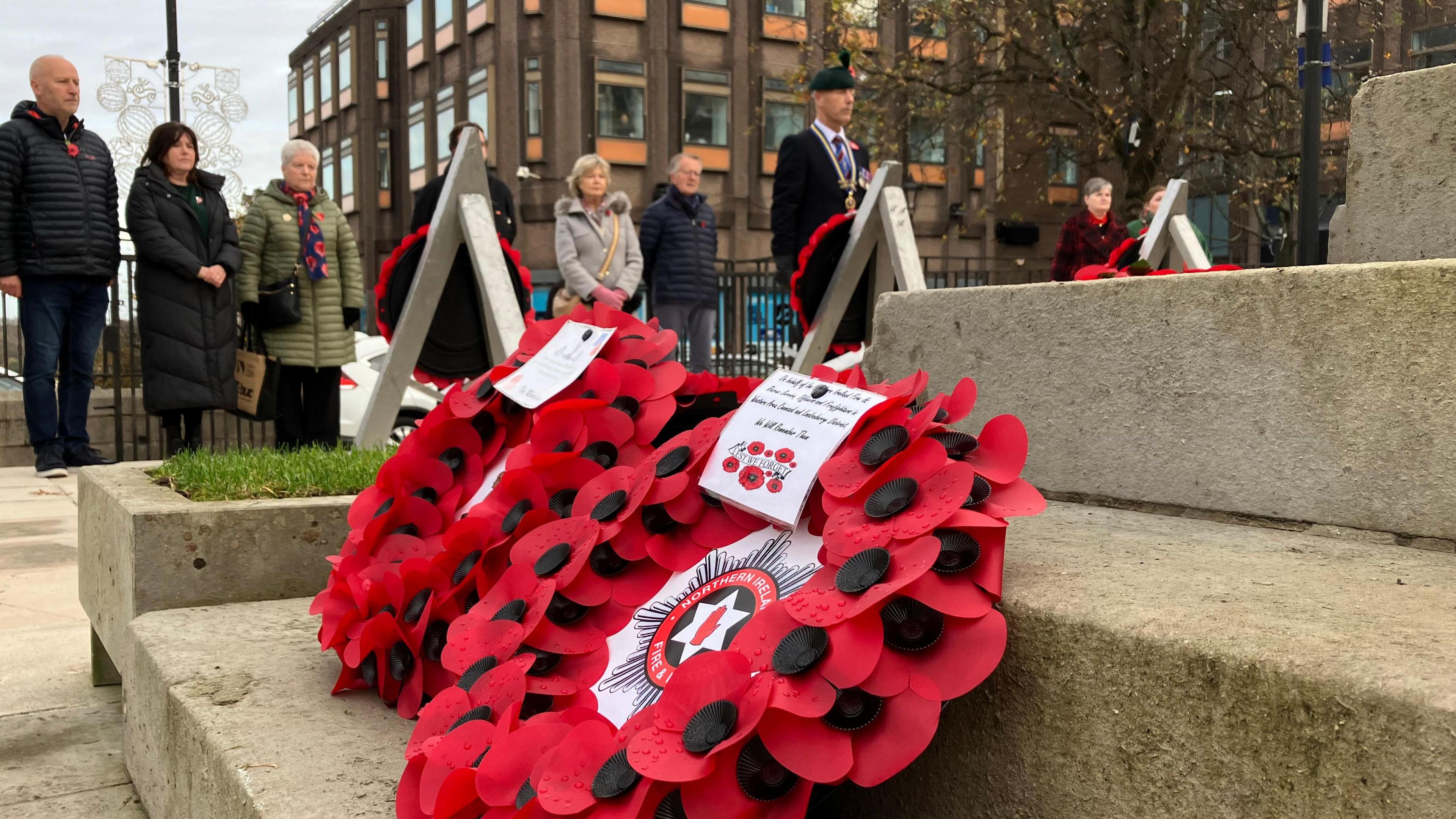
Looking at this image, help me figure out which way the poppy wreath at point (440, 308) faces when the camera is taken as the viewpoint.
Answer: facing away from the viewer

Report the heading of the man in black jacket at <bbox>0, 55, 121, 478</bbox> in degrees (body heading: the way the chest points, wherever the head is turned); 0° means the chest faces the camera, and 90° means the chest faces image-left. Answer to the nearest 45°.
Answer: approximately 315°

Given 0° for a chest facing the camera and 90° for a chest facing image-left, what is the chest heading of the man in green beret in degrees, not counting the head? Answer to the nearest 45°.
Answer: approximately 315°

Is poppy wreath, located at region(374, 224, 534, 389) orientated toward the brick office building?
yes

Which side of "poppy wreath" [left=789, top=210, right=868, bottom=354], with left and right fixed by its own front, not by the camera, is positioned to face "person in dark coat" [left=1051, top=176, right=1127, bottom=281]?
right
